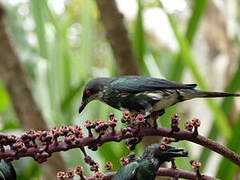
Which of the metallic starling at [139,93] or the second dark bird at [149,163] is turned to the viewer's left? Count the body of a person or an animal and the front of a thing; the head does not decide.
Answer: the metallic starling

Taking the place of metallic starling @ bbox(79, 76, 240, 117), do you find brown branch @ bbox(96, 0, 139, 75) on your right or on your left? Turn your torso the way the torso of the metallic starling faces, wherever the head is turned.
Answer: on your right

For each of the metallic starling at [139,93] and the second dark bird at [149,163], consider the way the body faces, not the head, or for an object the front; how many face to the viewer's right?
1

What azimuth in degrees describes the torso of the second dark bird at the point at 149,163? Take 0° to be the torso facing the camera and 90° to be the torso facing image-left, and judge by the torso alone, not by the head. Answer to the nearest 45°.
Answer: approximately 270°

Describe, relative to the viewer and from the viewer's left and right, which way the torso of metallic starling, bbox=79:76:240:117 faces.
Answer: facing to the left of the viewer

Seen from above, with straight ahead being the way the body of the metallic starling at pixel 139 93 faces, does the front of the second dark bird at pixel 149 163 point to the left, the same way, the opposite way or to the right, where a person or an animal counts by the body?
the opposite way
